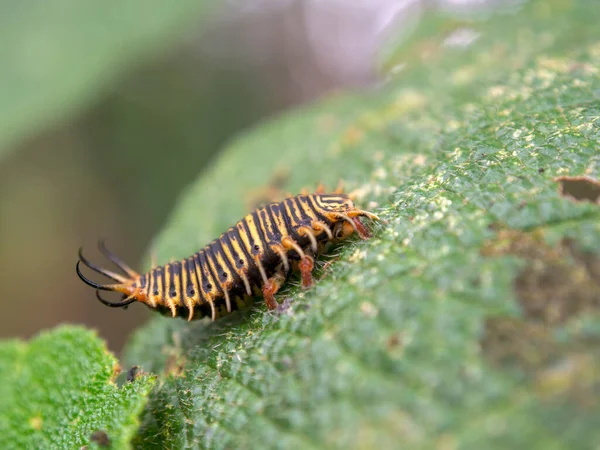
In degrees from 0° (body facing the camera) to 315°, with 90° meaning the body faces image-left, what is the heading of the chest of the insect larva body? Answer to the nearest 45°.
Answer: approximately 270°

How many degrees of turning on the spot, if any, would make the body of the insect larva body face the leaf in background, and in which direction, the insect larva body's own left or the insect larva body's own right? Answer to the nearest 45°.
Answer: approximately 90° to the insect larva body's own left

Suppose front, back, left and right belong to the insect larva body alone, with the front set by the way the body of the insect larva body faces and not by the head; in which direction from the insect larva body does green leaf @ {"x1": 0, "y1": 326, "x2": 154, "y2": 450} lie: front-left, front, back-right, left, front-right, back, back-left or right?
back
